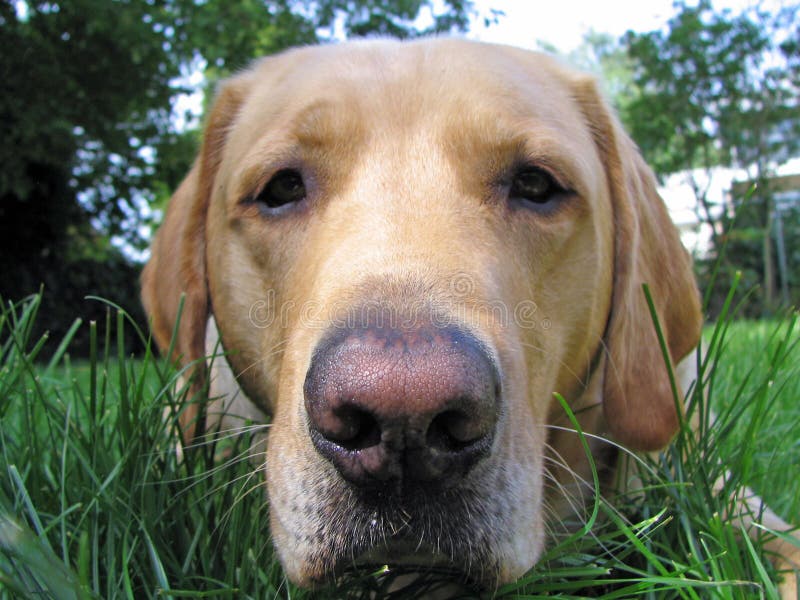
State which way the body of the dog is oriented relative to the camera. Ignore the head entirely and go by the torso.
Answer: toward the camera
